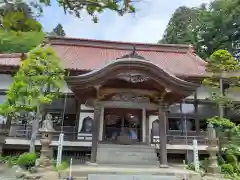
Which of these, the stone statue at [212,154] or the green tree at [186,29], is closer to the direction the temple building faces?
the stone statue

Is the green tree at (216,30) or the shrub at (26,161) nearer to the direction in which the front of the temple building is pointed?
the shrub

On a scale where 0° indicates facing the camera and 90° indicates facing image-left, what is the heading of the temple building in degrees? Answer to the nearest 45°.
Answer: approximately 0°

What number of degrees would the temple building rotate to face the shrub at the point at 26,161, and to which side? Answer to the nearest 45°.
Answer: approximately 45° to its right

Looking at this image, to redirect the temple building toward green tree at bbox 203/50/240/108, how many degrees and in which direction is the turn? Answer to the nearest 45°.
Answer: approximately 90° to its left

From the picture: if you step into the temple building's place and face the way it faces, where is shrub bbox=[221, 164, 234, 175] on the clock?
The shrub is roughly at 10 o'clock from the temple building.

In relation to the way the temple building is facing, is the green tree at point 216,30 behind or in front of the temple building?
behind
